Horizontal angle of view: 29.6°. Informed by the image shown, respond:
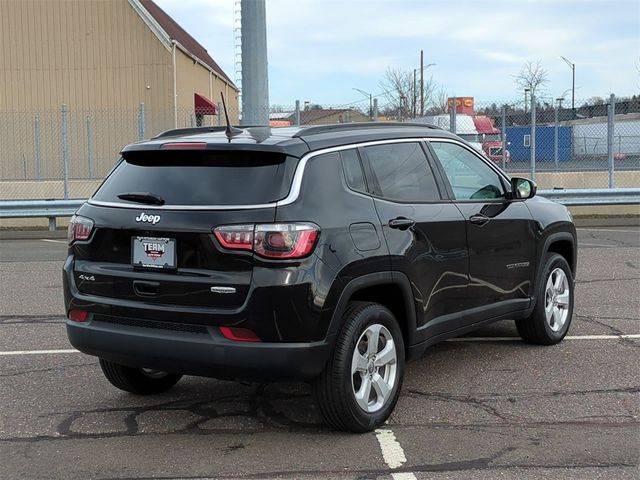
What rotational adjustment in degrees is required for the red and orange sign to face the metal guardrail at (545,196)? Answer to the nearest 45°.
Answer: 0° — it already faces it

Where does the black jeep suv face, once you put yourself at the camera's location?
facing away from the viewer and to the right of the viewer

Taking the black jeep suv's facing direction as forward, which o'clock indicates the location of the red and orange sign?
The red and orange sign is roughly at 11 o'clock from the black jeep suv.

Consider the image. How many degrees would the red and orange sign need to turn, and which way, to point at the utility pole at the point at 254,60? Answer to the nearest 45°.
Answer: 0° — it already faces it

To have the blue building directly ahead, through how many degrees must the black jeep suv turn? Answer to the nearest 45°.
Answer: approximately 45° to its left

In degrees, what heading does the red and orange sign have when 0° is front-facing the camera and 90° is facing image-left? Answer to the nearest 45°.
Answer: approximately 0°

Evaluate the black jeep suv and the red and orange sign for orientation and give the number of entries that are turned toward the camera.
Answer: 1
